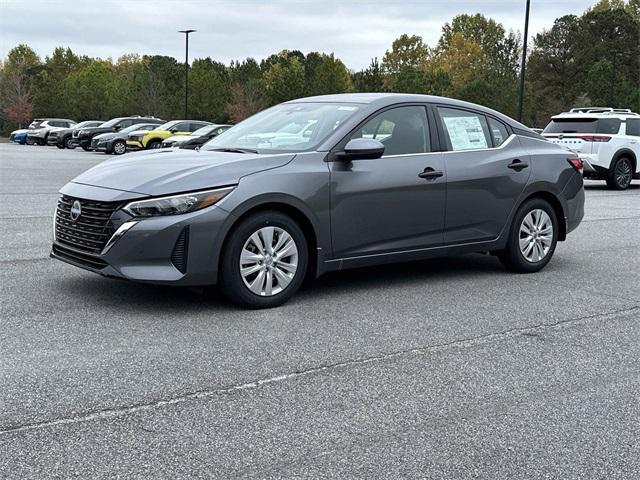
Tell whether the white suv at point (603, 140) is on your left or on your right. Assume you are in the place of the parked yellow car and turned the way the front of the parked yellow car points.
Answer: on your left

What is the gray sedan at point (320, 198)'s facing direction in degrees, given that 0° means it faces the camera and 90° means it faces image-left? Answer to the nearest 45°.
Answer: approximately 45°

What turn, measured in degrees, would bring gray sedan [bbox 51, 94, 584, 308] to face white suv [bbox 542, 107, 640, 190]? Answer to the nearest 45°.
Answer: approximately 180°

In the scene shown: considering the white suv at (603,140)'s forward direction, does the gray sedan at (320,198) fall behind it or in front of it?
behind

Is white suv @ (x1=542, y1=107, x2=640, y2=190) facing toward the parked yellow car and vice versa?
no

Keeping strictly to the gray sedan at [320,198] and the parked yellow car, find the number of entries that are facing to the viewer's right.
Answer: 0

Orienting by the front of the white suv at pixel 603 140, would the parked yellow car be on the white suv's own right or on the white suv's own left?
on the white suv's own left

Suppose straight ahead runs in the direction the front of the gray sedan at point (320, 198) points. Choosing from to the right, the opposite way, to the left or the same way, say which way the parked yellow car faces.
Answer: the same way

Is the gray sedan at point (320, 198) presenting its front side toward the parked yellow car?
no

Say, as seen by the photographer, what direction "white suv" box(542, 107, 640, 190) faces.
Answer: facing away from the viewer and to the right of the viewer

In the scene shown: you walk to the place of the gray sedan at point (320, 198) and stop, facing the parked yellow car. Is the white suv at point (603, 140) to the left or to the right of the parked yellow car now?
right

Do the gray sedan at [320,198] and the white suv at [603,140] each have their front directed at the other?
no

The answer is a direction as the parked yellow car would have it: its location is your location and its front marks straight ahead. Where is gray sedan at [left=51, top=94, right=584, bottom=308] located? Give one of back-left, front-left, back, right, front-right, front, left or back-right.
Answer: front-left
